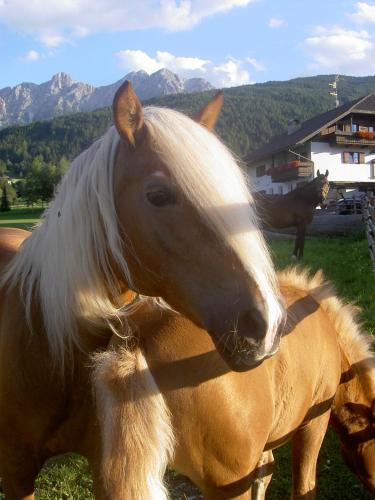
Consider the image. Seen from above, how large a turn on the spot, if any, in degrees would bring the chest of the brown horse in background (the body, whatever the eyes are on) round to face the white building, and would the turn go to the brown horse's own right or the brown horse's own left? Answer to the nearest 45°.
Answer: approximately 90° to the brown horse's own left

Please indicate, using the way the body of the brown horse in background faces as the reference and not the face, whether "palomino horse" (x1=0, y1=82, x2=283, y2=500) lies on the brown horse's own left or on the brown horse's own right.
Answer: on the brown horse's own right

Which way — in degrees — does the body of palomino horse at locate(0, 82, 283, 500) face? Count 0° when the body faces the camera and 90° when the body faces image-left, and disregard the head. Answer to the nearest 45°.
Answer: approximately 315°

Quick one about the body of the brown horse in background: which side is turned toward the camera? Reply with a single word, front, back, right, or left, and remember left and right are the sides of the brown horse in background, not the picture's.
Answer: right
